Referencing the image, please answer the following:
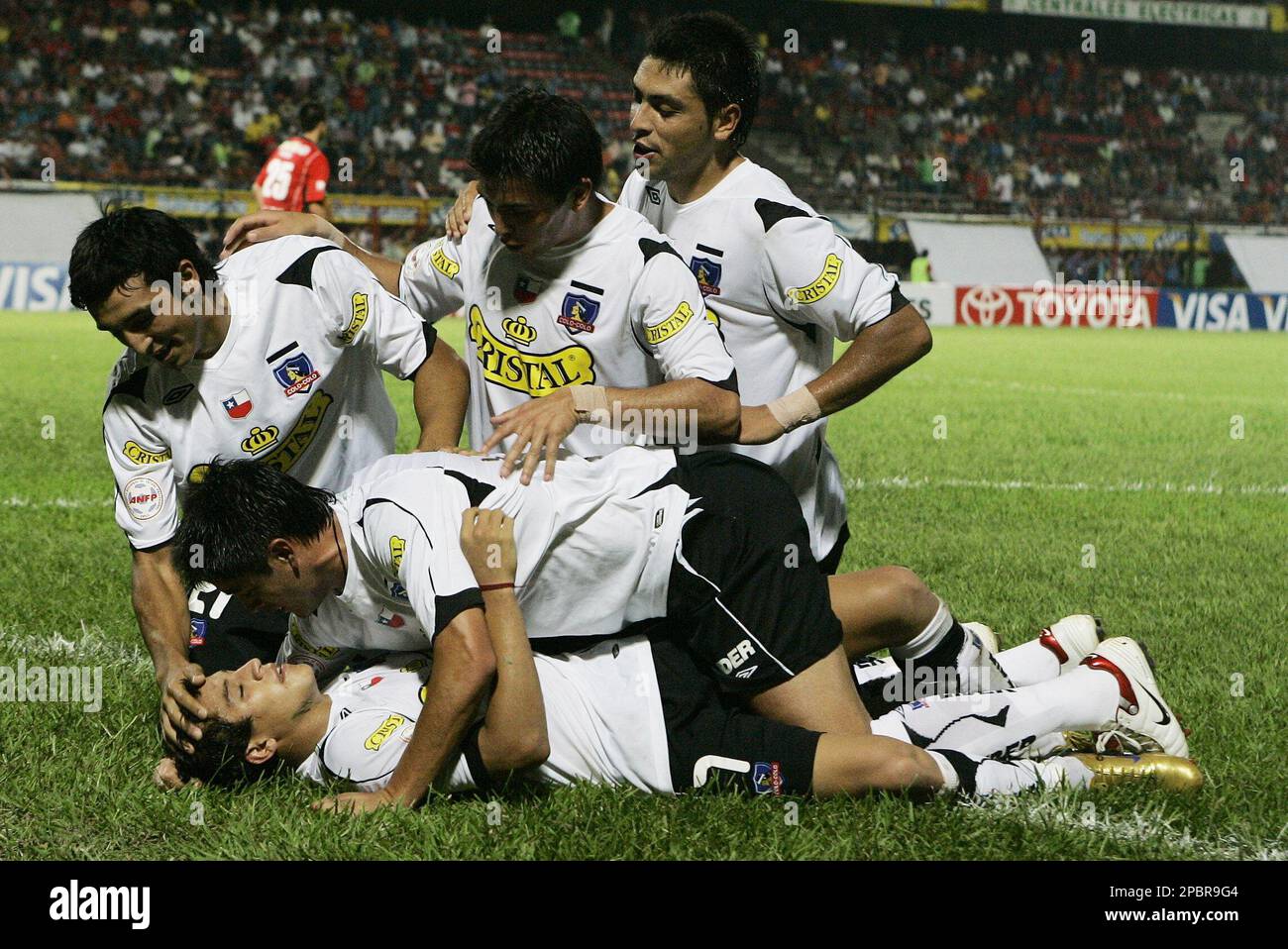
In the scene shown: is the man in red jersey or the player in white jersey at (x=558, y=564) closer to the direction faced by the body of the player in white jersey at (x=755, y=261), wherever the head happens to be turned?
the player in white jersey

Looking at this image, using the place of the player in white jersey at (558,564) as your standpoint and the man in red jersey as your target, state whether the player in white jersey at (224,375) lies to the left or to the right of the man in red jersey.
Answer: left

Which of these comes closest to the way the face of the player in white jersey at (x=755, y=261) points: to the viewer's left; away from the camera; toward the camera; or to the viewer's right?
to the viewer's left

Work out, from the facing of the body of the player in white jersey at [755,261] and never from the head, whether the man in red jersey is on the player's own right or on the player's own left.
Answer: on the player's own right

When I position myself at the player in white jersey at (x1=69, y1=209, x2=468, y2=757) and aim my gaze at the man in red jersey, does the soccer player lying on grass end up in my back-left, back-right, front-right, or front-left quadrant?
back-right
